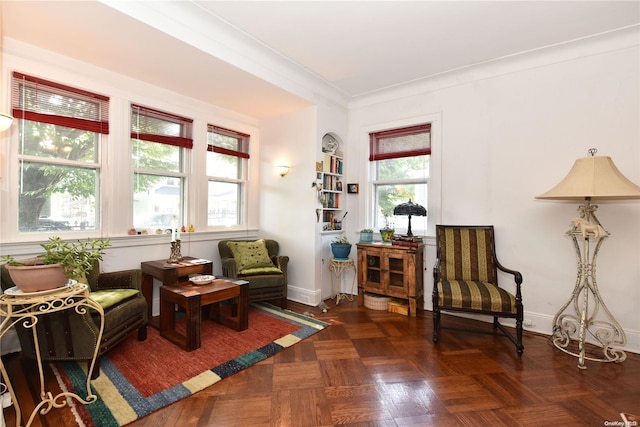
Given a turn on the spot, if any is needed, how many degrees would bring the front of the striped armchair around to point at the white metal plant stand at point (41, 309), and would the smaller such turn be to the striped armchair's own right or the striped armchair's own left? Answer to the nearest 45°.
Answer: approximately 45° to the striped armchair's own right

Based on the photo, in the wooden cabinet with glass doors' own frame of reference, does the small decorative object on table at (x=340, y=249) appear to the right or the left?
on its right

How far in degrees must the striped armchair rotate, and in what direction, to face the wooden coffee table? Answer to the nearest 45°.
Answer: approximately 45° to its right

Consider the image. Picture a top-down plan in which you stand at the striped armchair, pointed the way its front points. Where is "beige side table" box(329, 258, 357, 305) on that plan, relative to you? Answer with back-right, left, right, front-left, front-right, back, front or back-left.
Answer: right

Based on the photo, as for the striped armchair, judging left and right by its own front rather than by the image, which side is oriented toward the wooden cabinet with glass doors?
right

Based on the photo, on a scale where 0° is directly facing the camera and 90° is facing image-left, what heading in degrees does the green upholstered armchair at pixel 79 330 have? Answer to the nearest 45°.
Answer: approximately 315°

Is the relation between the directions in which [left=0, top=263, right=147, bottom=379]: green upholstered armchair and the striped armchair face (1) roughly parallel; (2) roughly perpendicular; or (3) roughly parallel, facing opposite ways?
roughly perpendicular

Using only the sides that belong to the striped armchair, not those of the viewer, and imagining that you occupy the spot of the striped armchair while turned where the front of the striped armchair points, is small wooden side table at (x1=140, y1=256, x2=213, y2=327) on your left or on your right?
on your right

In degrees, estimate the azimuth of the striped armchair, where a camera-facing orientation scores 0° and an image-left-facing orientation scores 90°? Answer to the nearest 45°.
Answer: approximately 0°

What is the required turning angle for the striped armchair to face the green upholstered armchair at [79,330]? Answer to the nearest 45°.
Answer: approximately 45° to its right
